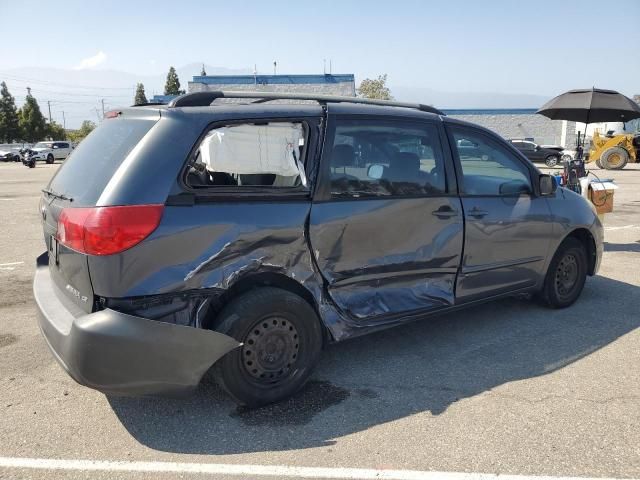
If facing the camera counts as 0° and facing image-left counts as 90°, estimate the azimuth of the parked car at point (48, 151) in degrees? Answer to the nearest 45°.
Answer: approximately 45°

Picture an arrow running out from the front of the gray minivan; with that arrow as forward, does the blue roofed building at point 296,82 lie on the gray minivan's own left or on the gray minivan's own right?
on the gray minivan's own left

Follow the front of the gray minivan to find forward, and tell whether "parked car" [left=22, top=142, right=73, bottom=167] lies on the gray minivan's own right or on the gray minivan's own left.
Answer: on the gray minivan's own left

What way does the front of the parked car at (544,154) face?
to the viewer's right

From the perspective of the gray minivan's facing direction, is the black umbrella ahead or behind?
ahead

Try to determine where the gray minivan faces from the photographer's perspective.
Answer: facing away from the viewer and to the right of the viewer

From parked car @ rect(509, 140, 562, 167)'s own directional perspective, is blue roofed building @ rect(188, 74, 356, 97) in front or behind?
behind

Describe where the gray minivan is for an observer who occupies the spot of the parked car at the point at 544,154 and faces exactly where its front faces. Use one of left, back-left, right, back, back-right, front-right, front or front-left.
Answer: right

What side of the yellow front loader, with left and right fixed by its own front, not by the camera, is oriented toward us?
left

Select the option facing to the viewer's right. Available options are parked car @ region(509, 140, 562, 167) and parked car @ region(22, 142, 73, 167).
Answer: parked car @ region(509, 140, 562, 167)

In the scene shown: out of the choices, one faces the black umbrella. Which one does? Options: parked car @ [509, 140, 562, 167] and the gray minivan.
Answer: the gray minivan

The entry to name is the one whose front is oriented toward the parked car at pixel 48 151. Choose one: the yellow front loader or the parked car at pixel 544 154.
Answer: the yellow front loader
